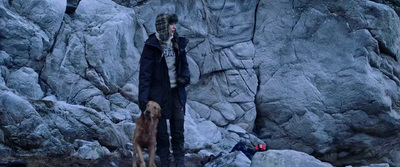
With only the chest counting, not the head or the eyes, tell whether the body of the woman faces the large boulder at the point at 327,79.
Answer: no

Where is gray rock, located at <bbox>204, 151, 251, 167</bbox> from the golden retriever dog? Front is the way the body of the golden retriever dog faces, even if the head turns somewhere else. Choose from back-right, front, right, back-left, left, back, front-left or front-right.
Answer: left

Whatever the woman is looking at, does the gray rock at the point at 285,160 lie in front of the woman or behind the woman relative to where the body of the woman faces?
in front

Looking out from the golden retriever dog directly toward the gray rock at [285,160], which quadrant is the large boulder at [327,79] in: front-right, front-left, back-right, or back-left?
front-left

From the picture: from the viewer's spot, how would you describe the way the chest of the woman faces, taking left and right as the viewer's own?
facing the viewer and to the right of the viewer

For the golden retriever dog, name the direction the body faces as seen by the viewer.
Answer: toward the camera

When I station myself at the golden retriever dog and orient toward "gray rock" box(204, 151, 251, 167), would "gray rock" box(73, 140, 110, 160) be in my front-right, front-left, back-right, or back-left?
back-left

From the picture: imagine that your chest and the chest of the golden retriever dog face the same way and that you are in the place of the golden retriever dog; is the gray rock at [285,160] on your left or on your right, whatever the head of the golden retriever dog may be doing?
on your left

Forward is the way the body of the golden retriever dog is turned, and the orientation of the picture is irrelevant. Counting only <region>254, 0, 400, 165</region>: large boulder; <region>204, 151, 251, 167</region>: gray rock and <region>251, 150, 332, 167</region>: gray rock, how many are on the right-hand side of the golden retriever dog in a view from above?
0

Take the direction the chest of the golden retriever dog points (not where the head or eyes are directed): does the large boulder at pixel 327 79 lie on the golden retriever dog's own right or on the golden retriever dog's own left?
on the golden retriever dog's own left

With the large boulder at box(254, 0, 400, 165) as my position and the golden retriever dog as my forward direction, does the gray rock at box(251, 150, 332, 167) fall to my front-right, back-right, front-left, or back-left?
front-left

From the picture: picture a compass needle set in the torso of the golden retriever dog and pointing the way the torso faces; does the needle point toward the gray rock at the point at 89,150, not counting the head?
no
